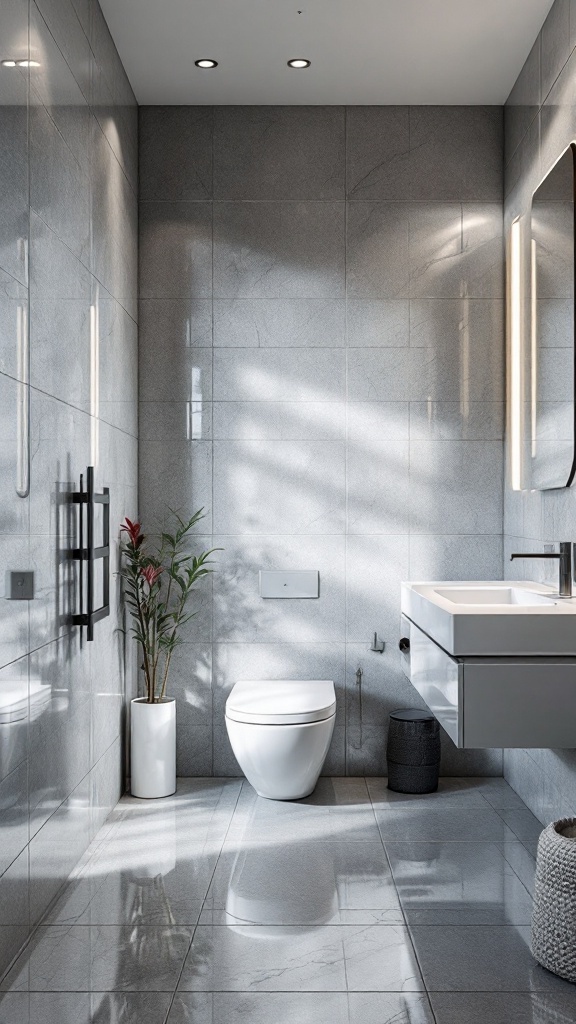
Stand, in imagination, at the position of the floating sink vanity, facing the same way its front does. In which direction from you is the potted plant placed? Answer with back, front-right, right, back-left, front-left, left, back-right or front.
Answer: front-right

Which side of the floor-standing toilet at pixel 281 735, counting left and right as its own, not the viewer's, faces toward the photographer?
front

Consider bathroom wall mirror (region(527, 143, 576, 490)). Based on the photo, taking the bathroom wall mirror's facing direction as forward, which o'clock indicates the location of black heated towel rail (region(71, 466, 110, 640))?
The black heated towel rail is roughly at 11 o'clock from the bathroom wall mirror.

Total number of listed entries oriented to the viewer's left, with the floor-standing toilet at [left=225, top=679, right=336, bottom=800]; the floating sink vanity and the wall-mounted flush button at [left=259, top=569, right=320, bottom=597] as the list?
1

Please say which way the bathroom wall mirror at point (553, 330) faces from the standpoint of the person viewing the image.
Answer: facing to the left of the viewer

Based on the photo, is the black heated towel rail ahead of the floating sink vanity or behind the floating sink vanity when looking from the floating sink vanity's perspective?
ahead

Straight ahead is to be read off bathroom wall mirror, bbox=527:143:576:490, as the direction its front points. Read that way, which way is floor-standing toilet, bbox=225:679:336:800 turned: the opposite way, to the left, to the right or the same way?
to the left

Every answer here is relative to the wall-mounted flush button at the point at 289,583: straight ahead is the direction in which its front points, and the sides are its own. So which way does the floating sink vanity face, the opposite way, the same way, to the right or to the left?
to the right

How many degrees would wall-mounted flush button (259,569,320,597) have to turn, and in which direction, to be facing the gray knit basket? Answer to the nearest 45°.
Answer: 0° — it already faces it

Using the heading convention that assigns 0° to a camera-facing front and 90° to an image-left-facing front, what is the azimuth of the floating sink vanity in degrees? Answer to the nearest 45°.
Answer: approximately 90°

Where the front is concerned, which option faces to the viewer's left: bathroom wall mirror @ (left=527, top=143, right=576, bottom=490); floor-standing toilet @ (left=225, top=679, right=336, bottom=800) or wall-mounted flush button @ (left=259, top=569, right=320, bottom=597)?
the bathroom wall mirror

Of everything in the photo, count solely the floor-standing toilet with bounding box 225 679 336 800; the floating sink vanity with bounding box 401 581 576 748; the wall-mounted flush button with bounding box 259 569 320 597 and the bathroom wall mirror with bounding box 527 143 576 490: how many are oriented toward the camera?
2
